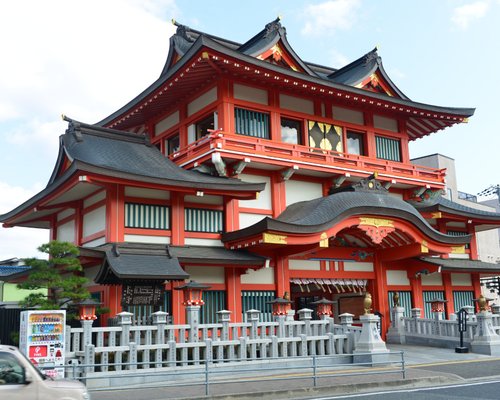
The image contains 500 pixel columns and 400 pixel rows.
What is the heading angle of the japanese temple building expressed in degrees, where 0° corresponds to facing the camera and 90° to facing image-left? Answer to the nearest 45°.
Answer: approximately 315°

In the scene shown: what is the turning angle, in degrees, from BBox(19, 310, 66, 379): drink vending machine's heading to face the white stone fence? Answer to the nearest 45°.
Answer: approximately 90° to its left

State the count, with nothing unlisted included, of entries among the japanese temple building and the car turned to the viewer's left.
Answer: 0

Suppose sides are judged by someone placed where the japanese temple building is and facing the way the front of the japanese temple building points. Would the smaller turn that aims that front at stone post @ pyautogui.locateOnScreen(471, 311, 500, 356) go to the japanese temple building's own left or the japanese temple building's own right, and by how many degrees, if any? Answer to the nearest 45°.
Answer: approximately 45° to the japanese temple building's own left

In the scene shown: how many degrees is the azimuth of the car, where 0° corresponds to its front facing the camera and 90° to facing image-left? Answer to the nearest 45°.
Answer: approximately 270°

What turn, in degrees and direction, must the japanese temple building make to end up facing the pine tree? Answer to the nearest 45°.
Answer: approximately 90° to its right

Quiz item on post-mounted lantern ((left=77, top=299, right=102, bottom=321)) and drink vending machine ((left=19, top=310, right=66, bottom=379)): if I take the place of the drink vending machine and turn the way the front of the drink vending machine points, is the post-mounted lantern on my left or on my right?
on my left

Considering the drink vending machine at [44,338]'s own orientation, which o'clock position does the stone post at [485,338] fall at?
The stone post is roughly at 10 o'clock from the drink vending machine.

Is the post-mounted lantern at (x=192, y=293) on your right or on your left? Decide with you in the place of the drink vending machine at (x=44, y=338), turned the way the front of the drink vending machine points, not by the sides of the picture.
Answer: on your left

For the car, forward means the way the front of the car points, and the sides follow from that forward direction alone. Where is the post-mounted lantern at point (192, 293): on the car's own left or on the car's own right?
on the car's own left

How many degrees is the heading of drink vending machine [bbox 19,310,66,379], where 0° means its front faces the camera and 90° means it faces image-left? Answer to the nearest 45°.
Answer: approximately 315°

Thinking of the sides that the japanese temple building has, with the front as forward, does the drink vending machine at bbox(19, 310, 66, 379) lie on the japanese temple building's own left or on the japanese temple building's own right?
on the japanese temple building's own right

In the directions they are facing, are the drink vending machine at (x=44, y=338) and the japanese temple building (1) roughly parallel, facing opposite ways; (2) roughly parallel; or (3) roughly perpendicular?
roughly parallel
